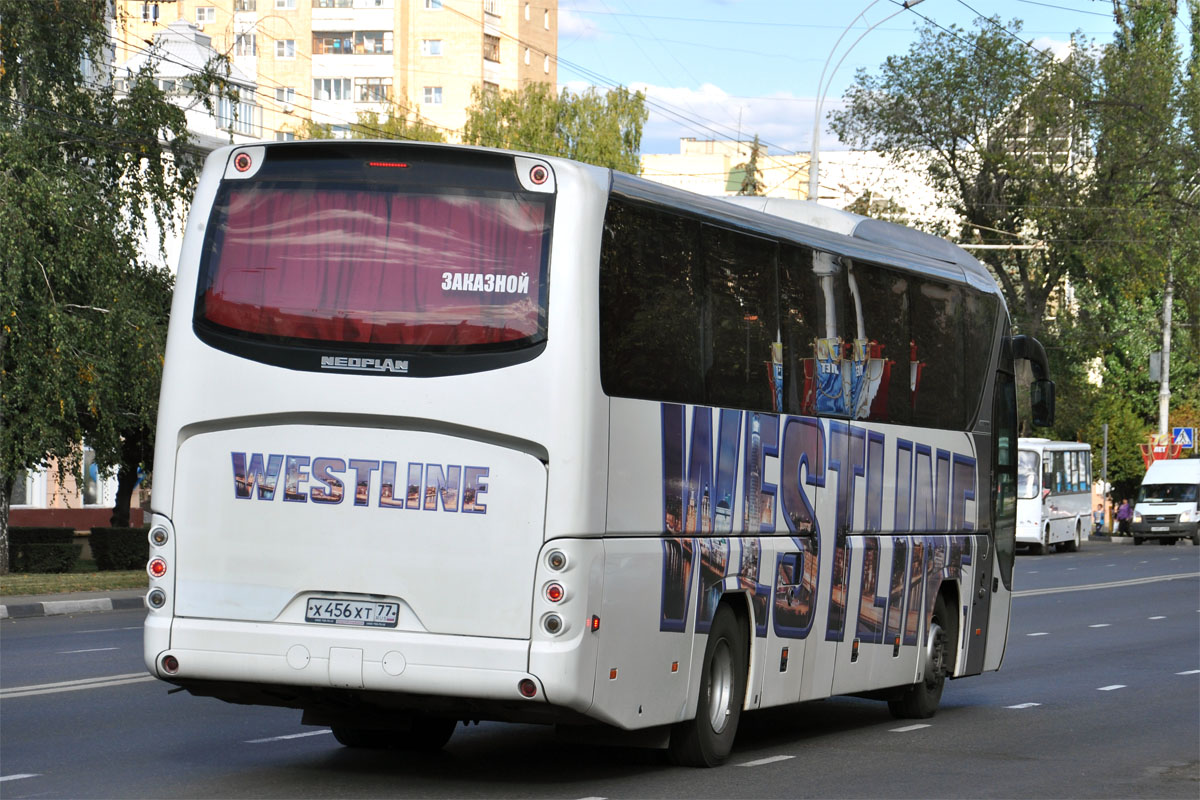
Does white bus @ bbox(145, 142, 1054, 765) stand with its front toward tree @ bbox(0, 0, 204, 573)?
no

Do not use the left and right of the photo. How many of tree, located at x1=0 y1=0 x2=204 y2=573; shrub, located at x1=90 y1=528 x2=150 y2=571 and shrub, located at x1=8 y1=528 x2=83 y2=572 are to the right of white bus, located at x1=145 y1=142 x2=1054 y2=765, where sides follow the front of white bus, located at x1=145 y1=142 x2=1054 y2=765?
0

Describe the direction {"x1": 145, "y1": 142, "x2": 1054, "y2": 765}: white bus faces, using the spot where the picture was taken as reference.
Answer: facing away from the viewer and to the right of the viewer

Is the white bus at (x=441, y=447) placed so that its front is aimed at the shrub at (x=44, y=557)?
no

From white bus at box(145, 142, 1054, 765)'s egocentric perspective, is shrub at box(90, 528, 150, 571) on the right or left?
on its left
